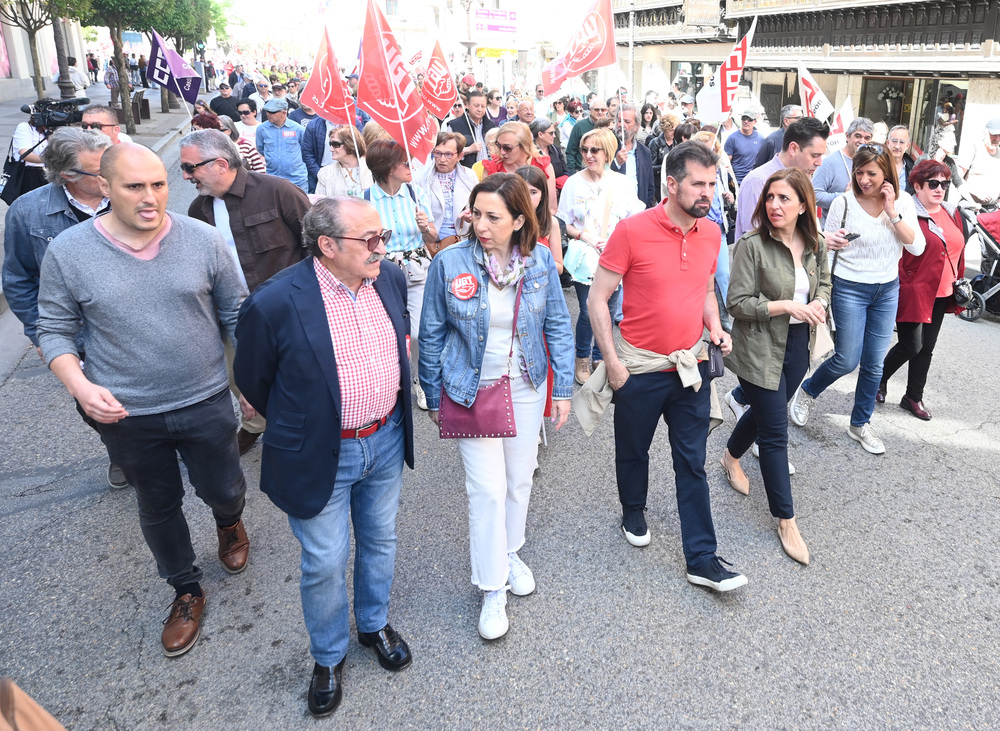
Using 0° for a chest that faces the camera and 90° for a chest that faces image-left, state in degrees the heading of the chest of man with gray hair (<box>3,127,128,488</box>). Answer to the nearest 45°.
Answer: approximately 315°

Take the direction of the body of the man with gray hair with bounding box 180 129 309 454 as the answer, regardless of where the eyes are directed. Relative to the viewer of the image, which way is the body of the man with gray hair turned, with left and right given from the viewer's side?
facing the viewer and to the left of the viewer

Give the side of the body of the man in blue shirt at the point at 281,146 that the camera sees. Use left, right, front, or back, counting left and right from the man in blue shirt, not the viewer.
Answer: front

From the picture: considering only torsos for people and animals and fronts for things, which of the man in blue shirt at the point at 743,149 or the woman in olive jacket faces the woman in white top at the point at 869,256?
the man in blue shirt

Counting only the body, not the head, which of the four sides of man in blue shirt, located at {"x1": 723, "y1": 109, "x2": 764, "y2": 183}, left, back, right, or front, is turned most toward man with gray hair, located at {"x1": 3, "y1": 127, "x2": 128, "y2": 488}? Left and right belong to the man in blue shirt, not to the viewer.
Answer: front

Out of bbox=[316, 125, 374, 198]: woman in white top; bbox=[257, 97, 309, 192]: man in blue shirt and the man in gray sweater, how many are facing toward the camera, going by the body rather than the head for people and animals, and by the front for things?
3

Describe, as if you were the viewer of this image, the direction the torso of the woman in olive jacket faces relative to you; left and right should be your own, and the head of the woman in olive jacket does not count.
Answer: facing the viewer and to the right of the viewer

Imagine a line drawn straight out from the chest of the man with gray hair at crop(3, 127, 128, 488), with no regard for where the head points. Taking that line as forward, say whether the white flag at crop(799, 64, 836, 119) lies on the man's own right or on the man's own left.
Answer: on the man's own left

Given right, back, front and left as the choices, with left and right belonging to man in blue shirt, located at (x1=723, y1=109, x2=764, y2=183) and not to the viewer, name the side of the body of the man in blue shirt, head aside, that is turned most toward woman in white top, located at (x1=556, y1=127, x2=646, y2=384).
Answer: front

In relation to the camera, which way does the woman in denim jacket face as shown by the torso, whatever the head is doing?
toward the camera

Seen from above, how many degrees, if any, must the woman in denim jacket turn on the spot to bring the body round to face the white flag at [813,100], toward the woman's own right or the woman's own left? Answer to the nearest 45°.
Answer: approximately 135° to the woman's own left

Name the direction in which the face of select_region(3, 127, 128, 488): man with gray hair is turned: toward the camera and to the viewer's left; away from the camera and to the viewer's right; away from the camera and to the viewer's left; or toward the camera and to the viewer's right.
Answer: toward the camera and to the viewer's right

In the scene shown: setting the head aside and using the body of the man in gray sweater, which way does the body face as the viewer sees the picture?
toward the camera

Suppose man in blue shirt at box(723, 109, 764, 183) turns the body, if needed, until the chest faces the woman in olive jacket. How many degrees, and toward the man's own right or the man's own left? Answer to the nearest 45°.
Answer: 0° — they already face them
